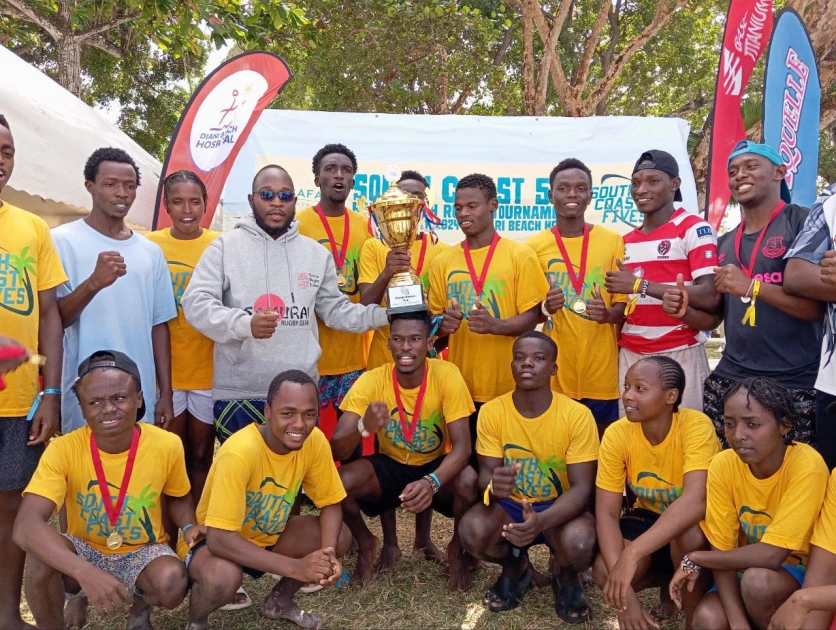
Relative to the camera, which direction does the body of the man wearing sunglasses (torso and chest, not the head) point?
toward the camera

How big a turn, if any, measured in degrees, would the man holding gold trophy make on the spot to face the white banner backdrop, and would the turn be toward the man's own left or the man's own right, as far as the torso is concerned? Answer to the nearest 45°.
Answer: approximately 180°

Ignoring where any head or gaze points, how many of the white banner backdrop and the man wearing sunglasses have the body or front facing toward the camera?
2

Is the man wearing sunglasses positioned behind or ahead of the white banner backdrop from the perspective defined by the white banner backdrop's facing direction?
ahead

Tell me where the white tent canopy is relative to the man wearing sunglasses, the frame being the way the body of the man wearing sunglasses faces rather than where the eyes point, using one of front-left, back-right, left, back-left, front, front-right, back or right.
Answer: back-right

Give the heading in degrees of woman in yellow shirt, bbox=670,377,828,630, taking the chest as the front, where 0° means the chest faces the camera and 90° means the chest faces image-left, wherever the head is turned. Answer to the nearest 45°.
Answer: approximately 45°

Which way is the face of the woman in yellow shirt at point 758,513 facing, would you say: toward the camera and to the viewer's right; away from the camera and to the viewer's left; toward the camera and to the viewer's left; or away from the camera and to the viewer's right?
toward the camera and to the viewer's left

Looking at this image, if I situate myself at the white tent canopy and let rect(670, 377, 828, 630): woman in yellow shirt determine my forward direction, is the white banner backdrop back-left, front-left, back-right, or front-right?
front-left

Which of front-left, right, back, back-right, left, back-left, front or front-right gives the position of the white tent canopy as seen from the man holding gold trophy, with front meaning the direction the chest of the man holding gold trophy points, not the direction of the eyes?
back-right

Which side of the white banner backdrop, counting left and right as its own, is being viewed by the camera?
front

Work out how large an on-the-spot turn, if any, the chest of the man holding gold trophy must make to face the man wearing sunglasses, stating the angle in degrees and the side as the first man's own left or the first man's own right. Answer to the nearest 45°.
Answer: approximately 90° to the first man's own right

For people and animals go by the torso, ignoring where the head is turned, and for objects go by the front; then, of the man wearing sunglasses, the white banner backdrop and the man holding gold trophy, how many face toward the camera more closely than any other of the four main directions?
3

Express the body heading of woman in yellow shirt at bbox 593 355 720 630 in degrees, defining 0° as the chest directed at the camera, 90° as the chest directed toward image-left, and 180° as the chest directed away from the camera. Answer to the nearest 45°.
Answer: approximately 45°

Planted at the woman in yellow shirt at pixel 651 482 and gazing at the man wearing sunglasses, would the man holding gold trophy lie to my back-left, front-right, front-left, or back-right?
front-right
